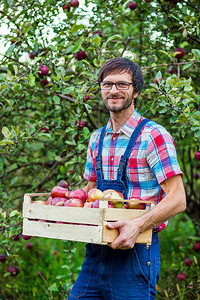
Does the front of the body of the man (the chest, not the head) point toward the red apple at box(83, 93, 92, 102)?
no

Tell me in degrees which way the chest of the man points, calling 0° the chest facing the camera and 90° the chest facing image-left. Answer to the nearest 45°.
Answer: approximately 45°

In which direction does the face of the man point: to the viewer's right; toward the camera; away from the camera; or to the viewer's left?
toward the camera

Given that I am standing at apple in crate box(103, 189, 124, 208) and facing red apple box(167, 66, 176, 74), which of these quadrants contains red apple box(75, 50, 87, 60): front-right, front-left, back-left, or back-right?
front-left

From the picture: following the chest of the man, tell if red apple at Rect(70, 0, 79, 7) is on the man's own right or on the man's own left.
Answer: on the man's own right

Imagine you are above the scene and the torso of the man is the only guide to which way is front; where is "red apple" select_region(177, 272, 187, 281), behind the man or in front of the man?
behind
